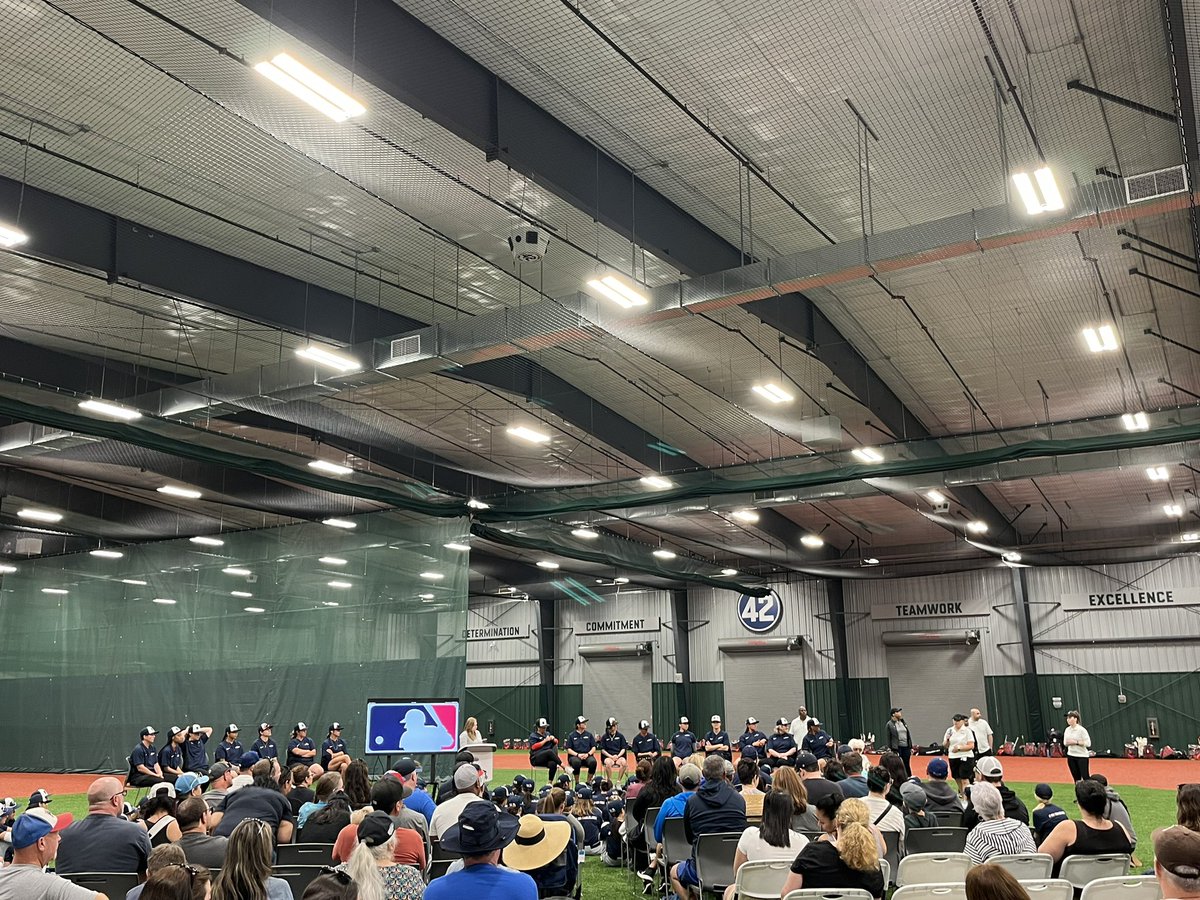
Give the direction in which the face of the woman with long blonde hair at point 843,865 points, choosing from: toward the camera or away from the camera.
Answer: away from the camera

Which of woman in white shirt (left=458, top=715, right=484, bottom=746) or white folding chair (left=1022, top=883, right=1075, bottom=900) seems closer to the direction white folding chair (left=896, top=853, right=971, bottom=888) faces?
the woman in white shirt

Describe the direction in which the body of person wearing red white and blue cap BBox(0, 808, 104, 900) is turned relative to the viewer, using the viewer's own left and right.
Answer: facing away from the viewer and to the right of the viewer

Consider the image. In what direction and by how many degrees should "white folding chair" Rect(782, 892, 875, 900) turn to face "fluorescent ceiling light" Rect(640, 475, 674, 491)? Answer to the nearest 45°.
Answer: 0° — it already faces it

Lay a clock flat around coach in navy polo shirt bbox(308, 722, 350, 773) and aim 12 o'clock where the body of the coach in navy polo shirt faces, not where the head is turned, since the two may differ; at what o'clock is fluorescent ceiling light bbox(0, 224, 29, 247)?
The fluorescent ceiling light is roughly at 2 o'clock from the coach in navy polo shirt.

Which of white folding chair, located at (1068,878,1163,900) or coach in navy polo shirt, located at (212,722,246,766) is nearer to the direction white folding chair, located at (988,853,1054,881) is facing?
the coach in navy polo shirt

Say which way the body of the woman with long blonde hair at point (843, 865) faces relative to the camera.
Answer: away from the camera

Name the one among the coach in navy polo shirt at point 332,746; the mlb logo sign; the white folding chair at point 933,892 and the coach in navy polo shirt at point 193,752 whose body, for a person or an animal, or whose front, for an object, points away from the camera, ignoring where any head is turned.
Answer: the white folding chair

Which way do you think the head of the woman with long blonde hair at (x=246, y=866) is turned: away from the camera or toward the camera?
away from the camera

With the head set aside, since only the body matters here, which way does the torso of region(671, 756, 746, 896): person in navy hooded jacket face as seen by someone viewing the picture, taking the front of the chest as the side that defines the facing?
away from the camera

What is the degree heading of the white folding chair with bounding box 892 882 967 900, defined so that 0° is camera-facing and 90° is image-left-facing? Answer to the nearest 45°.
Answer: approximately 180°

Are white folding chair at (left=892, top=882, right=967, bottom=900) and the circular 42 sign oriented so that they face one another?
yes

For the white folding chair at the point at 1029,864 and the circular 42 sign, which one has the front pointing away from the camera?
the white folding chair
